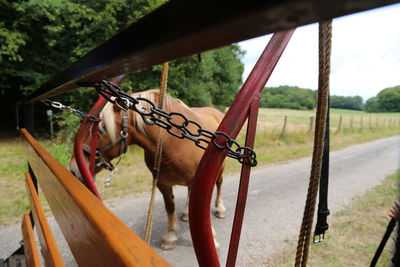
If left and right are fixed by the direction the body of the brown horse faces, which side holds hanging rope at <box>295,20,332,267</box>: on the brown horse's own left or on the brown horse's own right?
on the brown horse's own left

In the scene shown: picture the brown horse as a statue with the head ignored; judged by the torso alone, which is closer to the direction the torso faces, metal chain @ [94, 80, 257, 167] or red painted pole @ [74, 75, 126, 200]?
the red painted pole

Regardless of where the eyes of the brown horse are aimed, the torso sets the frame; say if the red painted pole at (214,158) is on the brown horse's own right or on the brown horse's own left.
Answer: on the brown horse's own left

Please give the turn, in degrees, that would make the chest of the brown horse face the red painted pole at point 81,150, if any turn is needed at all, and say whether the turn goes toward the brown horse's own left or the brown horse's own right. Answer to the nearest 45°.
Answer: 0° — it already faces it

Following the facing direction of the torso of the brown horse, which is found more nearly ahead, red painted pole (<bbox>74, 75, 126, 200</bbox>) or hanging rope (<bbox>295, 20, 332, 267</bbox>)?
the red painted pole
